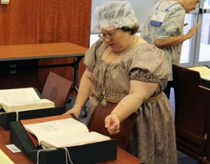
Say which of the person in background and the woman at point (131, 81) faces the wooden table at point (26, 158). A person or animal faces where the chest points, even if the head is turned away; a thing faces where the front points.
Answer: the woman

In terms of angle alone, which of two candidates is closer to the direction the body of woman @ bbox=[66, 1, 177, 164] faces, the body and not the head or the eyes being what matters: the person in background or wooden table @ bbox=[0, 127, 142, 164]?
the wooden table

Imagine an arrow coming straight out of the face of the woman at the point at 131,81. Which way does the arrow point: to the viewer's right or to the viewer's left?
to the viewer's left

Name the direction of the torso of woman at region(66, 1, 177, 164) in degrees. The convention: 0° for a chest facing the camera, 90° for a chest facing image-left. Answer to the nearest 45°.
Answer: approximately 45°

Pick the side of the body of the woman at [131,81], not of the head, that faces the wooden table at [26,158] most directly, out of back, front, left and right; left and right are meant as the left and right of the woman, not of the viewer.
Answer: front
